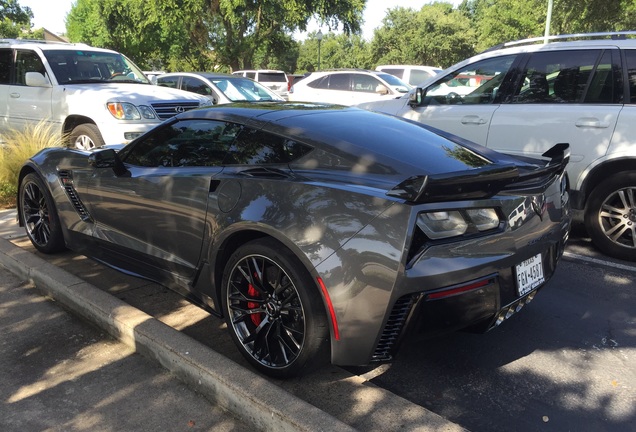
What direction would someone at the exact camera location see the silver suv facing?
facing to the left of the viewer

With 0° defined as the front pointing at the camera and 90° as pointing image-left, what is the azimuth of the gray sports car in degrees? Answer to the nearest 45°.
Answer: approximately 135°

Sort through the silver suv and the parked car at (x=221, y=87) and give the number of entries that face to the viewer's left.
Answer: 1

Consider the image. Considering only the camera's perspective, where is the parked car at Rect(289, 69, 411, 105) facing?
facing the viewer and to the right of the viewer

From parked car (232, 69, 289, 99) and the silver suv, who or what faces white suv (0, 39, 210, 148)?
the silver suv

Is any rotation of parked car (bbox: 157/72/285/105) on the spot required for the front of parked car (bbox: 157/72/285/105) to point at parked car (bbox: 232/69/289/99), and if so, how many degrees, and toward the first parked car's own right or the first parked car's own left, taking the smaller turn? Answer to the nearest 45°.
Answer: approximately 135° to the first parked car's own left

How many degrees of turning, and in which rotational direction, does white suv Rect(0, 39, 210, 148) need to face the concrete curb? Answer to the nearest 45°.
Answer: approximately 45° to its right

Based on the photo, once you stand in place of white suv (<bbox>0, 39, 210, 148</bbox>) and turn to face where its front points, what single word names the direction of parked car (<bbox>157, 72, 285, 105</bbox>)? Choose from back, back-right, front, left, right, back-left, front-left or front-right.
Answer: left

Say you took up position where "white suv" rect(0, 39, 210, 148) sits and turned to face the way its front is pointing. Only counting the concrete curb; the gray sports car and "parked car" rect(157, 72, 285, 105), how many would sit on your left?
1

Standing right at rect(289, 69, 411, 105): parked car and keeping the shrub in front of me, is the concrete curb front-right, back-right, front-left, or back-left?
front-left

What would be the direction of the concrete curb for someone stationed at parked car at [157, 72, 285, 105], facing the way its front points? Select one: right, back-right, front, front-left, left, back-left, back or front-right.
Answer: front-right

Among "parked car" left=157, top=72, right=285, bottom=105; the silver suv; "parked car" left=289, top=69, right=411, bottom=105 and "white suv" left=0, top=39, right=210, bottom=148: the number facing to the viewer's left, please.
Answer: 1

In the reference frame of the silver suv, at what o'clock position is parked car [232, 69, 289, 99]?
The parked car is roughly at 2 o'clock from the silver suv.

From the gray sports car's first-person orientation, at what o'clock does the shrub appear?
The shrub is roughly at 12 o'clock from the gray sports car.

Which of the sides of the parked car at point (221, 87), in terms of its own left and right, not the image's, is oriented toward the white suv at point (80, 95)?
right
